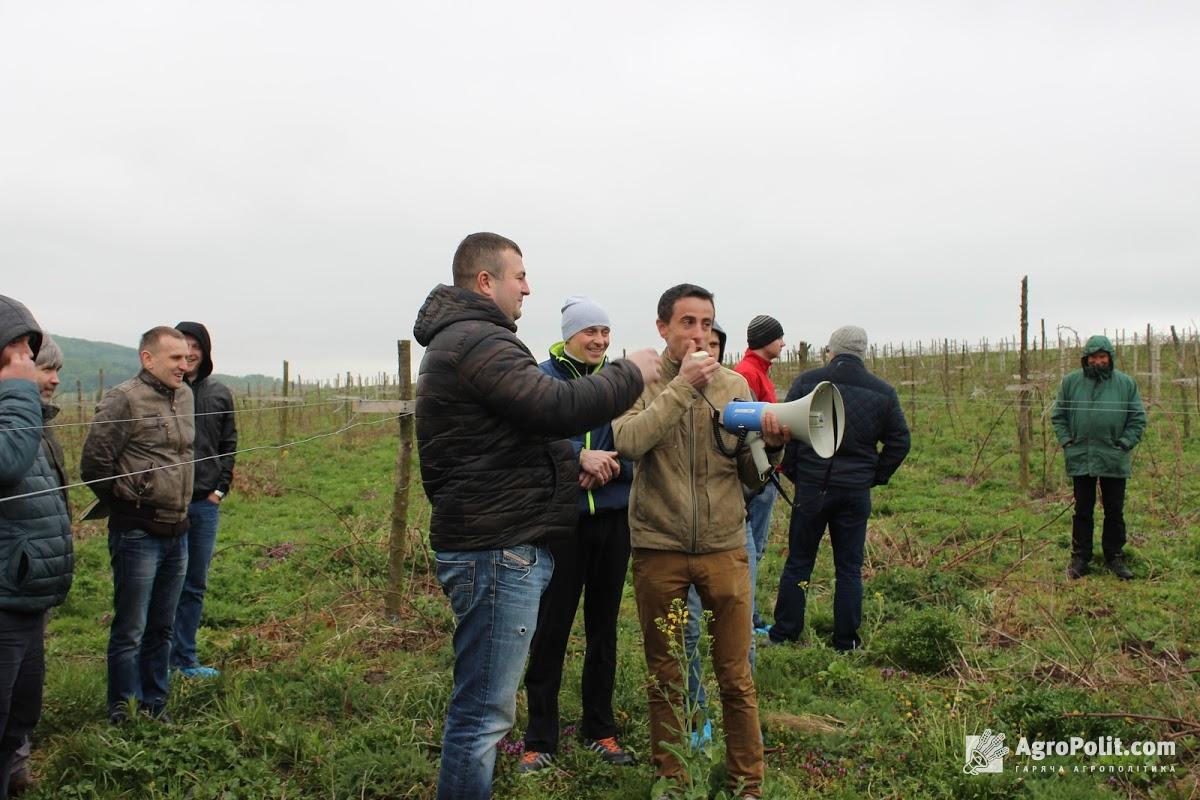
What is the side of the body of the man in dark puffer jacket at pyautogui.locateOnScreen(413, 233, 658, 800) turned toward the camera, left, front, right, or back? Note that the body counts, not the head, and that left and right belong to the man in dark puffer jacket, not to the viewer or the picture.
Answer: right

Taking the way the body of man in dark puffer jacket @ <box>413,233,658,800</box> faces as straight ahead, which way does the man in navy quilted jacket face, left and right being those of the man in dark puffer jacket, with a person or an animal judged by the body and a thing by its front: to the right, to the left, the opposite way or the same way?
to the left

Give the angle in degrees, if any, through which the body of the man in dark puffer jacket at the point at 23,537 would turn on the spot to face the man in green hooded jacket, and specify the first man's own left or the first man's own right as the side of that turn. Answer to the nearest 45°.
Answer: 0° — they already face them

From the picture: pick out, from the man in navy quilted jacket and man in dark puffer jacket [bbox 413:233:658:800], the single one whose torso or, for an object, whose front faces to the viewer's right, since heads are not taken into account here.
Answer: the man in dark puffer jacket

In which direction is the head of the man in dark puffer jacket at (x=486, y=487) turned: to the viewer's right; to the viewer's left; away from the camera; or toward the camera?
to the viewer's right

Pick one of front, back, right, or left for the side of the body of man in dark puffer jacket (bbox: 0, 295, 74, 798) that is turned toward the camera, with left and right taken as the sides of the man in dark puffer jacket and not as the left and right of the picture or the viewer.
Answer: right

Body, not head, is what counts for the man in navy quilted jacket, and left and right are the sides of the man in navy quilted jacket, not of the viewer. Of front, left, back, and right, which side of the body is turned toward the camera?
back

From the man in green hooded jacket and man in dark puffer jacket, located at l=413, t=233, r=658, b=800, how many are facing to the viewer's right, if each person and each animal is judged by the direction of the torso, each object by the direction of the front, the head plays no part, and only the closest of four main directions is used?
1
